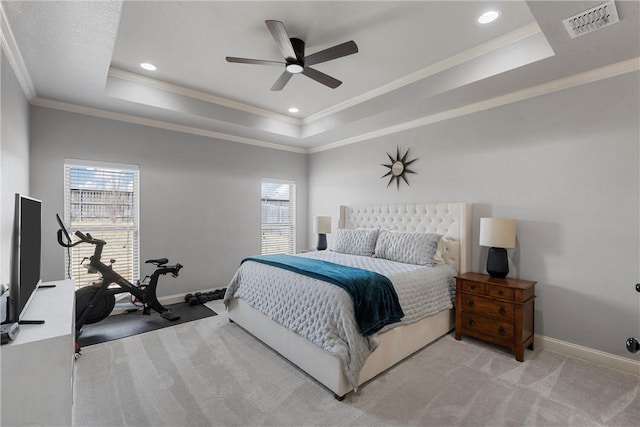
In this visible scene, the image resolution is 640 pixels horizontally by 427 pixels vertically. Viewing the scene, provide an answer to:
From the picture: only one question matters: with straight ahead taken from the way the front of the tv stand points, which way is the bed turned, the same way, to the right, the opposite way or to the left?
the opposite way

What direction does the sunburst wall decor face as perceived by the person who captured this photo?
facing the viewer and to the left of the viewer

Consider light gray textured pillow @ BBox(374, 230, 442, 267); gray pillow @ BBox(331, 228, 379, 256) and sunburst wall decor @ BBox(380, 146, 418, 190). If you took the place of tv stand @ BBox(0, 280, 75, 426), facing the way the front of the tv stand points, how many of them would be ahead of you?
3

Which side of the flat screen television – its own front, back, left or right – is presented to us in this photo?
right

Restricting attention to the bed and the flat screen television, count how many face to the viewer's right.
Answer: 1

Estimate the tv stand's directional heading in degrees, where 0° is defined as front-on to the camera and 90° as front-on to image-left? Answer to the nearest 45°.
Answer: approximately 270°

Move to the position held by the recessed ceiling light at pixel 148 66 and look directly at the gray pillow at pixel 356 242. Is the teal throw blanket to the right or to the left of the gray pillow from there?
right

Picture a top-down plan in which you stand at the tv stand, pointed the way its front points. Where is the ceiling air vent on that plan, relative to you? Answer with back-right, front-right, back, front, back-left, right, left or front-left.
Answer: front-right

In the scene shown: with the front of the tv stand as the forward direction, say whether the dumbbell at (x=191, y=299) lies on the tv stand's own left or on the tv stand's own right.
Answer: on the tv stand's own left
